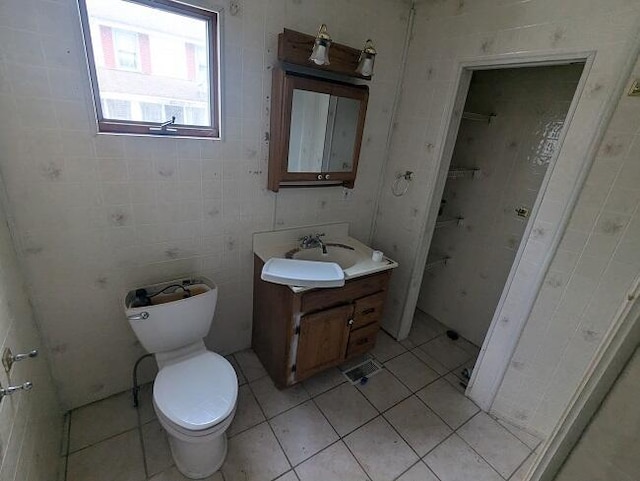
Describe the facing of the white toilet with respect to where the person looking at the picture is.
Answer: facing the viewer

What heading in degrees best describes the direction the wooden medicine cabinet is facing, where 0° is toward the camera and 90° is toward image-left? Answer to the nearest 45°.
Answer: approximately 315°

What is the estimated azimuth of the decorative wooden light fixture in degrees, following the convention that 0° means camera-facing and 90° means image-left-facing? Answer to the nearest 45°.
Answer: approximately 315°

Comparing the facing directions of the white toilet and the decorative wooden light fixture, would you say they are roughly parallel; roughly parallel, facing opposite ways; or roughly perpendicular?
roughly parallel

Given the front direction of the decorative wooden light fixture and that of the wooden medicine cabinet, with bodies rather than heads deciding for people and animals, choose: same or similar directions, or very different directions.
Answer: same or similar directions

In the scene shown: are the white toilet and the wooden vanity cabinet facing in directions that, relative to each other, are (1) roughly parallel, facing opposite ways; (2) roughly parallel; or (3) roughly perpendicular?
roughly parallel

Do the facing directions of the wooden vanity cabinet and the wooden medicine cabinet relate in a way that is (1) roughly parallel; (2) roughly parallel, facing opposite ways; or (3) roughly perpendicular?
roughly parallel

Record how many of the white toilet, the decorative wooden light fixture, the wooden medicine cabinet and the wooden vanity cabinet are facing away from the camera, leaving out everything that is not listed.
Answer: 0

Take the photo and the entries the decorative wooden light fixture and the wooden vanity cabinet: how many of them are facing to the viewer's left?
0

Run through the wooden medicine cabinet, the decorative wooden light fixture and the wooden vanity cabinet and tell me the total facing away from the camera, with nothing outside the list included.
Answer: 0

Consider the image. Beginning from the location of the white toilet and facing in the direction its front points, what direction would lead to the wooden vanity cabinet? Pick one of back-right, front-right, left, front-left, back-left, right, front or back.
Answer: left
